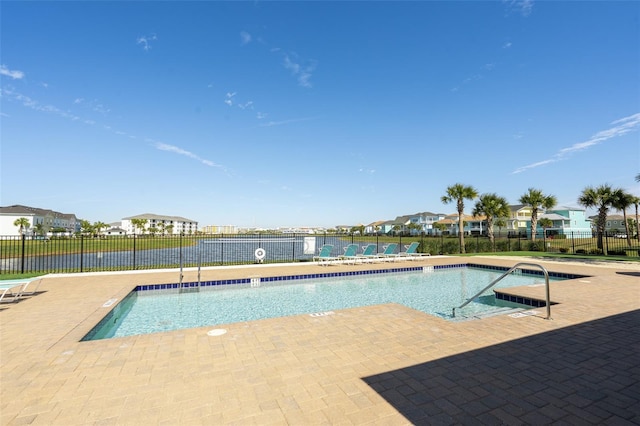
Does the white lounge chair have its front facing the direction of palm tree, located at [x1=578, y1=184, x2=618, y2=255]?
no

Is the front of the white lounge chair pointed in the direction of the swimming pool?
no

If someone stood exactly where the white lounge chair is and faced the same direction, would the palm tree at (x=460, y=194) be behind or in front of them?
in front
